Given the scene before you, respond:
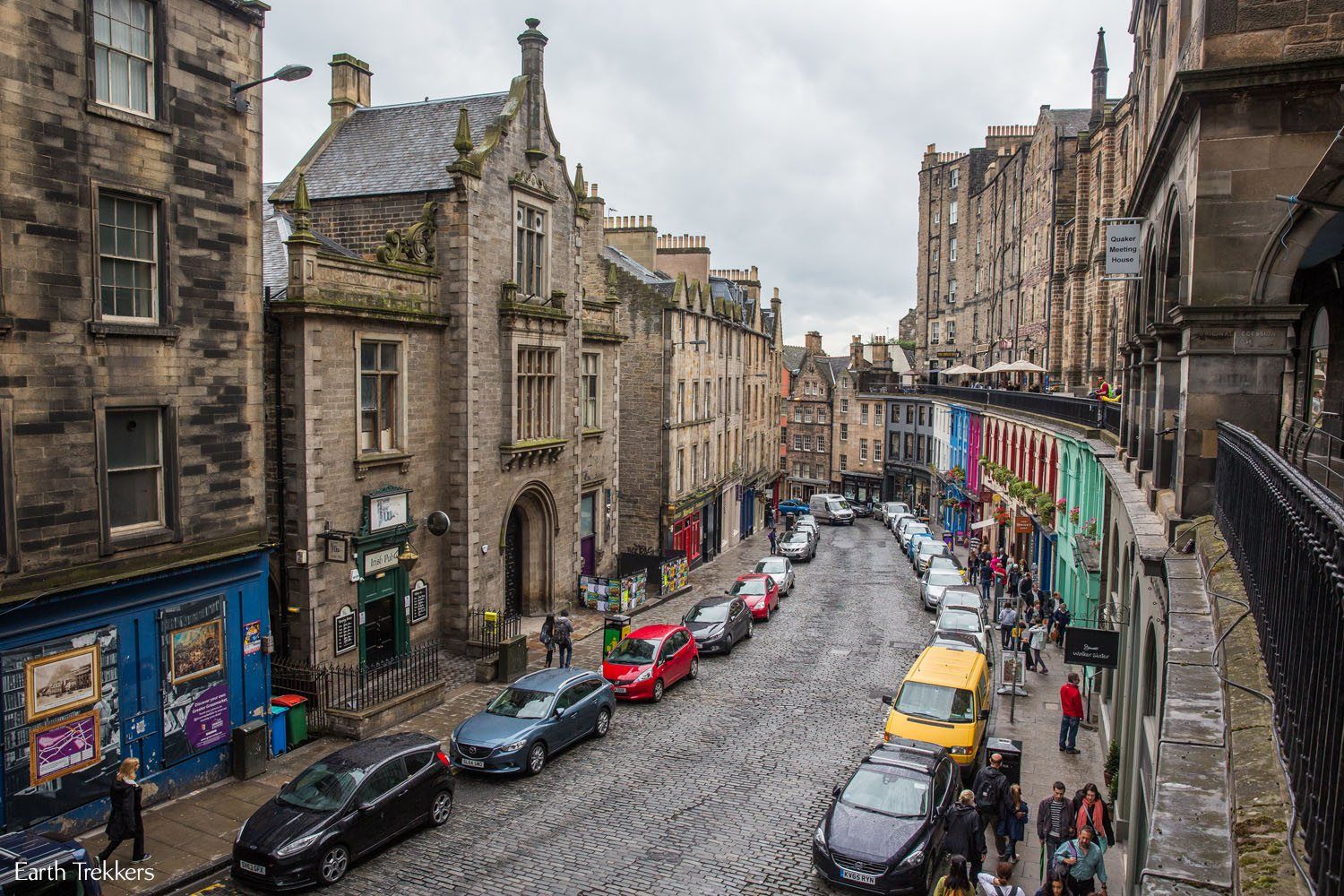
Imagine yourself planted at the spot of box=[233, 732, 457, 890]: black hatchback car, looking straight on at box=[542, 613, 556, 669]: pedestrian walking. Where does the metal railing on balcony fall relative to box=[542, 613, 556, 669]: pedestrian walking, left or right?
right

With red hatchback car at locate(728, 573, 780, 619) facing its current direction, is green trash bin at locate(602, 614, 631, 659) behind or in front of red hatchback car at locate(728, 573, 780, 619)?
in front

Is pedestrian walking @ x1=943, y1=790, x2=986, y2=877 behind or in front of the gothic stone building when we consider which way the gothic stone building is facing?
in front

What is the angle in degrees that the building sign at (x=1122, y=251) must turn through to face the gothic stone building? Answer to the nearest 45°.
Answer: approximately 90° to its right

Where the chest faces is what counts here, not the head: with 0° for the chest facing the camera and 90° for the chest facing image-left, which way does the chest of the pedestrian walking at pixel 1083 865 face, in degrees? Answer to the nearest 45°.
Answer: approximately 0°

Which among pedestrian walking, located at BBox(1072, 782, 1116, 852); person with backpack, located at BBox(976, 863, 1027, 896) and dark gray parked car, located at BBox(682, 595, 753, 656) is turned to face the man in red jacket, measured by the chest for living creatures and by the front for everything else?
the person with backpack

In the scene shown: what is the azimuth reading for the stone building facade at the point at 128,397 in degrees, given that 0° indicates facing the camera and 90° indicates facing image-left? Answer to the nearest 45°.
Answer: approximately 315°

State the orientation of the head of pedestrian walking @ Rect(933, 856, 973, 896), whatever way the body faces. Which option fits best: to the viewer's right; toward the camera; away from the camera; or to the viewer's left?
away from the camera

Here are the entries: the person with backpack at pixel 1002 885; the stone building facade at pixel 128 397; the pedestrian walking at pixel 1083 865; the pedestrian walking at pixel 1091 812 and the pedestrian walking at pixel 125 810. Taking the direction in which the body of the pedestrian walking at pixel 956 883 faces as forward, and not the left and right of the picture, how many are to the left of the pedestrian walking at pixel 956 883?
2

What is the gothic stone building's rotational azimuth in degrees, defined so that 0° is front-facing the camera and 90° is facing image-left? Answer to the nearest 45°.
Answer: approximately 315°

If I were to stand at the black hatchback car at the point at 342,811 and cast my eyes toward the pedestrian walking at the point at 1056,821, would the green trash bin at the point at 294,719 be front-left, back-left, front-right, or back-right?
back-left

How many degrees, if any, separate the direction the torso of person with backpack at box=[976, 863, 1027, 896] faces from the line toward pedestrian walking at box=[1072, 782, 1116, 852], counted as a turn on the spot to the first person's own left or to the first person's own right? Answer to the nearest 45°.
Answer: approximately 45° to the first person's own right

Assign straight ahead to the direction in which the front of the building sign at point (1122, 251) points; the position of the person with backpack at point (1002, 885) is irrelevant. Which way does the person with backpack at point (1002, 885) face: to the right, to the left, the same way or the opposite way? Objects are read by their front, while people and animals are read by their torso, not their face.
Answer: the opposite way

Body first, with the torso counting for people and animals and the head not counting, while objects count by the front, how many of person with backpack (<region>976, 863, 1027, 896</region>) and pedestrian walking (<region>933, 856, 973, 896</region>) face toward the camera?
0
